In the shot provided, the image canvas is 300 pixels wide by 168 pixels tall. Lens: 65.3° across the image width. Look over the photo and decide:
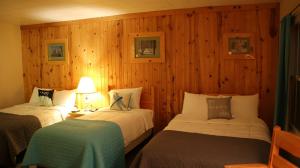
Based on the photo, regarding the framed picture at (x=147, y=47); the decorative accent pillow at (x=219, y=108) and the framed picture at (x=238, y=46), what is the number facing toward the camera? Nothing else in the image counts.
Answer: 3

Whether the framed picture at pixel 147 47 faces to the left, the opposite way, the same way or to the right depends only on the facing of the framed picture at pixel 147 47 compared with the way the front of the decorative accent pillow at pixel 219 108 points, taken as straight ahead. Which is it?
the same way

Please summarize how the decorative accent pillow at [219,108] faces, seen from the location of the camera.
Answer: facing the viewer

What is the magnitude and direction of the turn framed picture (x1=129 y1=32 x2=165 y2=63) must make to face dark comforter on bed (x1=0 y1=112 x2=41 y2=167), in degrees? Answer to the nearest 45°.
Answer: approximately 45° to its right

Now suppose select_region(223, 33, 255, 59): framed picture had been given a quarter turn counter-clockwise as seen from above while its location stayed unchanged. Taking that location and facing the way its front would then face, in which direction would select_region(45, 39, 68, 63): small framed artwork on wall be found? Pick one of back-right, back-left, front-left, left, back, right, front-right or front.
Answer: back

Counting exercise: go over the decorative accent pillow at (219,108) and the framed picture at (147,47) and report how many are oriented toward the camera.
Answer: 2

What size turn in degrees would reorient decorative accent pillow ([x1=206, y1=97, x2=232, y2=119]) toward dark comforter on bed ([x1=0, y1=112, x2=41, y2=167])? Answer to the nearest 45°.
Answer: approximately 90° to its right

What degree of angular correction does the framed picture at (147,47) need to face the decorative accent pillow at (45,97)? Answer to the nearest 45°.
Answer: approximately 90° to its right

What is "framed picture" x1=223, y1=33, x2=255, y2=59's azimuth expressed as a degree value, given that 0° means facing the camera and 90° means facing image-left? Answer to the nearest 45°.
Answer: approximately 0°

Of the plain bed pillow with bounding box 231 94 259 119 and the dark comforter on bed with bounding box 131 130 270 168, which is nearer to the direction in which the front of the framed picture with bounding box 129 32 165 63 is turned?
the dark comforter on bed

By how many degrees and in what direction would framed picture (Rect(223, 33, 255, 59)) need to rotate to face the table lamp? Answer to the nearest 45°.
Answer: approximately 90° to its right

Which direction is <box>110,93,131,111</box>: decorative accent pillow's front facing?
toward the camera
